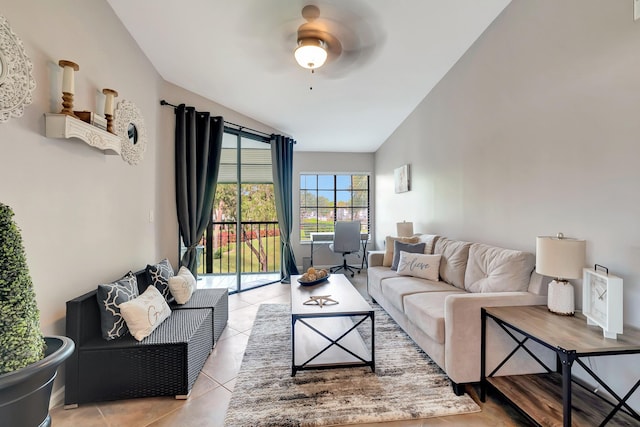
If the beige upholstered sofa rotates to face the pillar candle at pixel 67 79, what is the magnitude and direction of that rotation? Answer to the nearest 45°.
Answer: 0° — it already faces it

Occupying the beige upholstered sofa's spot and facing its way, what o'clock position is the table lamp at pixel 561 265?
The table lamp is roughly at 8 o'clock from the beige upholstered sofa.

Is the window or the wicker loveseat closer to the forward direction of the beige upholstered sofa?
the wicker loveseat

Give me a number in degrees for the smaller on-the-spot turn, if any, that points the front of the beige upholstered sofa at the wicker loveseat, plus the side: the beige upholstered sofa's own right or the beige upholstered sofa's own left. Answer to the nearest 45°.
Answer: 0° — it already faces it

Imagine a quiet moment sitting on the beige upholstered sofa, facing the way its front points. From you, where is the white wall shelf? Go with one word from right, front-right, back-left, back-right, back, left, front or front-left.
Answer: front

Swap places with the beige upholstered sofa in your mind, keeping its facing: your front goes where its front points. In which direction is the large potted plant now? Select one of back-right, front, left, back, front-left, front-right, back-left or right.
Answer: front

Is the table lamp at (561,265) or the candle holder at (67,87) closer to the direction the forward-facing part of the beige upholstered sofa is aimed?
the candle holder

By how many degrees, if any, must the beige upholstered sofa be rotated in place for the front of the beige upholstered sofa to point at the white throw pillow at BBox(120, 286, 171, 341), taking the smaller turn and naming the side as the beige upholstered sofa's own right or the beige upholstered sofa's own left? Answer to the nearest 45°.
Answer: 0° — it already faces it

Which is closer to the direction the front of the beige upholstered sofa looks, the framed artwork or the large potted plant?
the large potted plant

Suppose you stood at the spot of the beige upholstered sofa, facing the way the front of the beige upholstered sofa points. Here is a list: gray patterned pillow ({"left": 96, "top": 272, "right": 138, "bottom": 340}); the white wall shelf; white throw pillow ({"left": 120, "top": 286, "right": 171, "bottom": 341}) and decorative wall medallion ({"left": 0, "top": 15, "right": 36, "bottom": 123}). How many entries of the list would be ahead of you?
4

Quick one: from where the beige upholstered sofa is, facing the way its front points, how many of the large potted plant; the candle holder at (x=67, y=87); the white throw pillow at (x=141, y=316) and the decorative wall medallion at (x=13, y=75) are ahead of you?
4

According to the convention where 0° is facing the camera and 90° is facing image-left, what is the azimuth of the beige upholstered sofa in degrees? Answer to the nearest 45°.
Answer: approximately 45°

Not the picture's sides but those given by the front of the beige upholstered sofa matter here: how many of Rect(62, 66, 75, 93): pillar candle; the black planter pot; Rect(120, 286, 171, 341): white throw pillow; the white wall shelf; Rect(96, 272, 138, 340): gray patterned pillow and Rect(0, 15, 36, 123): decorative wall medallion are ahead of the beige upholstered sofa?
6

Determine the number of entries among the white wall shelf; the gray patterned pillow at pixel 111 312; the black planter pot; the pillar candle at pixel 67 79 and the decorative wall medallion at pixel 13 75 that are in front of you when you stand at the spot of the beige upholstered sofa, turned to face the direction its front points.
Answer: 5

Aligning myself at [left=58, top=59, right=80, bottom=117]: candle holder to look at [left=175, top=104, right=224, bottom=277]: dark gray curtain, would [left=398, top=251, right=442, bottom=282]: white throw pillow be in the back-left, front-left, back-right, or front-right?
front-right

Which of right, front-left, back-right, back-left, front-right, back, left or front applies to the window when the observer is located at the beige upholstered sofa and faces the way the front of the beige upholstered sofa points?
right

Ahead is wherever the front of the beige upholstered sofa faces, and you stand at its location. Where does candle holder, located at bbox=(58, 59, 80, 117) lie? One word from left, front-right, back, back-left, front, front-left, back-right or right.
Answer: front

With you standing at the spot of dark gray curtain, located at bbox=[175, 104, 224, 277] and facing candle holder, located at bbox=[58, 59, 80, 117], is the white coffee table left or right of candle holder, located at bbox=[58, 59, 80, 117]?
left
